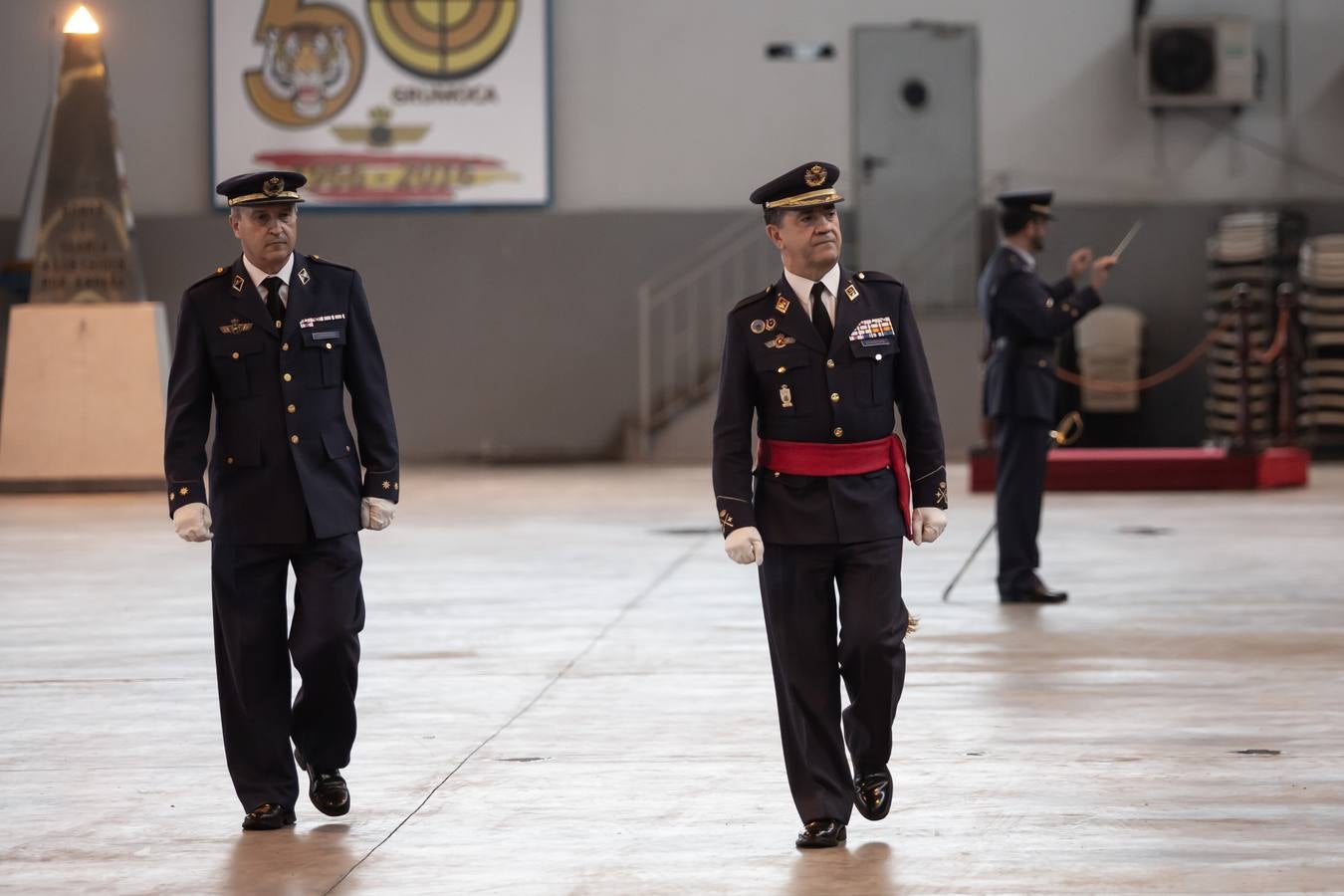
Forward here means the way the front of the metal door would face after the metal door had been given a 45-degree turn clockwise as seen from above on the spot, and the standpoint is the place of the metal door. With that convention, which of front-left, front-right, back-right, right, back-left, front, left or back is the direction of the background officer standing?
front-left

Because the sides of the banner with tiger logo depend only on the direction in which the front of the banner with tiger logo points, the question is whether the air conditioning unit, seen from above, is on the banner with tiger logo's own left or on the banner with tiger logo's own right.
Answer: on the banner with tiger logo's own left

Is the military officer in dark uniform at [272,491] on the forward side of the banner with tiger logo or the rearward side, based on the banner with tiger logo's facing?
on the forward side

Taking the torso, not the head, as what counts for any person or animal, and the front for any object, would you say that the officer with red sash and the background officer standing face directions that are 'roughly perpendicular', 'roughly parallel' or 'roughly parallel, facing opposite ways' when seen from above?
roughly perpendicular

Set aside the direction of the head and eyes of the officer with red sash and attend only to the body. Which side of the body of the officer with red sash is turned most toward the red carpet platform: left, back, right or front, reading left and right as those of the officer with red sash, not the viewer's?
back

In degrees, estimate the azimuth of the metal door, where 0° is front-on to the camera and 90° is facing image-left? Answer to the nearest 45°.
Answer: approximately 0°

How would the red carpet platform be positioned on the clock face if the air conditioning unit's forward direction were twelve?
The red carpet platform is roughly at 12 o'clock from the air conditioning unit.
